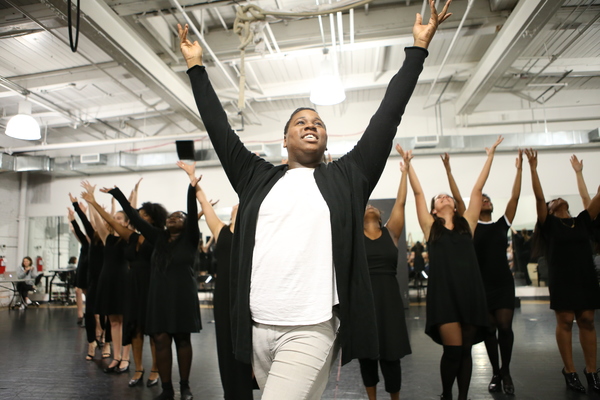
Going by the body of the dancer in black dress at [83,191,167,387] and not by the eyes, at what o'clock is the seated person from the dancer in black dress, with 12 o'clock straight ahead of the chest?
The seated person is roughly at 4 o'clock from the dancer in black dress.

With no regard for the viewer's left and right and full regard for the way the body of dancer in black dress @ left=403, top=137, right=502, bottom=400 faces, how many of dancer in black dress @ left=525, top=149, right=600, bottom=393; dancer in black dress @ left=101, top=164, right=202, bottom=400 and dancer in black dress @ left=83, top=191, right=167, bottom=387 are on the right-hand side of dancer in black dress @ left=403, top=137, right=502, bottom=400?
2

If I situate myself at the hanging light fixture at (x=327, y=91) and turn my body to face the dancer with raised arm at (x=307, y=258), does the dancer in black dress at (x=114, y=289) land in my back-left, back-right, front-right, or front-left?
front-right

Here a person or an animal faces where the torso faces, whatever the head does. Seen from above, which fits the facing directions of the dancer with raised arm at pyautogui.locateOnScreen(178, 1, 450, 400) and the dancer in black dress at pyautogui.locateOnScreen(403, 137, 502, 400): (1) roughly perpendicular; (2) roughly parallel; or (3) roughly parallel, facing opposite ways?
roughly parallel

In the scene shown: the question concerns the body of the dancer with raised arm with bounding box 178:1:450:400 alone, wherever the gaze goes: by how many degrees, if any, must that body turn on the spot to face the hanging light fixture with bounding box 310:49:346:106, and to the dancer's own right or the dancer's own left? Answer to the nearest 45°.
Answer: approximately 180°

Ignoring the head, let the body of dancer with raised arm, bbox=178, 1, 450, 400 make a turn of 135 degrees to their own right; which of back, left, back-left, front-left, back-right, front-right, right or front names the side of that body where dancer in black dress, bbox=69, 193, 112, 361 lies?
front

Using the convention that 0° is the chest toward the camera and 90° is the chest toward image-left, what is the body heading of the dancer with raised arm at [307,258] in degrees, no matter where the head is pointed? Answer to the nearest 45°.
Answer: approximately 0°

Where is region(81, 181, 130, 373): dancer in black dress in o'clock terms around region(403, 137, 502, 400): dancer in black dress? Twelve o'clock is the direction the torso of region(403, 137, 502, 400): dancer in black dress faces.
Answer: region(81, 181, 130, 373): dancer in black dress is roughly at 3 o'clock from region(403, 137, 502, 400): dancer in black dress.

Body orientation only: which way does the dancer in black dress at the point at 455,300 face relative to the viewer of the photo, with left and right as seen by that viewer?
facing the viewer

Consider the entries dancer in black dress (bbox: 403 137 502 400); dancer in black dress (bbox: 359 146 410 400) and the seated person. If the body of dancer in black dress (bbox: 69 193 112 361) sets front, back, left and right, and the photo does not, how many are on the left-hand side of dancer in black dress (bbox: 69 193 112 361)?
2

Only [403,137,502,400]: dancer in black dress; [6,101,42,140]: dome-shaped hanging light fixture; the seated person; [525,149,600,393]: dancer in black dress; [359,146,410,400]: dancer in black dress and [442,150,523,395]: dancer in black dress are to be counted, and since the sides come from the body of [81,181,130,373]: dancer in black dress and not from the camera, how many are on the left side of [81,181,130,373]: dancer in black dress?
4
